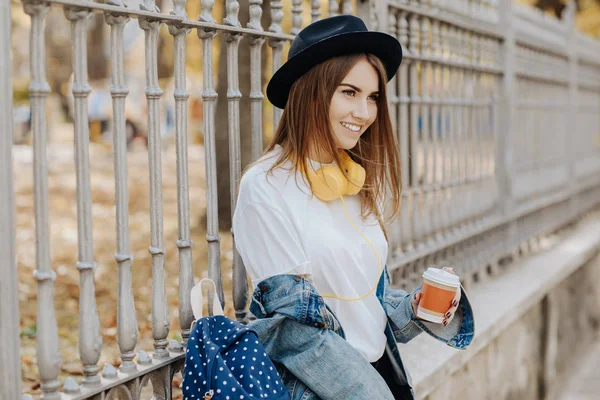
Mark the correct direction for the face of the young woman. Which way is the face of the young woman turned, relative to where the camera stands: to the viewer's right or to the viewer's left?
to the viewer's right

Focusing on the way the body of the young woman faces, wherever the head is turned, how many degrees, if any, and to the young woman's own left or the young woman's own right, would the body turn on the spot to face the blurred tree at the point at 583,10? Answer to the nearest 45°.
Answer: approximately 135° to the young woman's own left

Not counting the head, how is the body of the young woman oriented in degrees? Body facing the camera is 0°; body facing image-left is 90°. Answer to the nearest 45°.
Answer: approximately 315°
